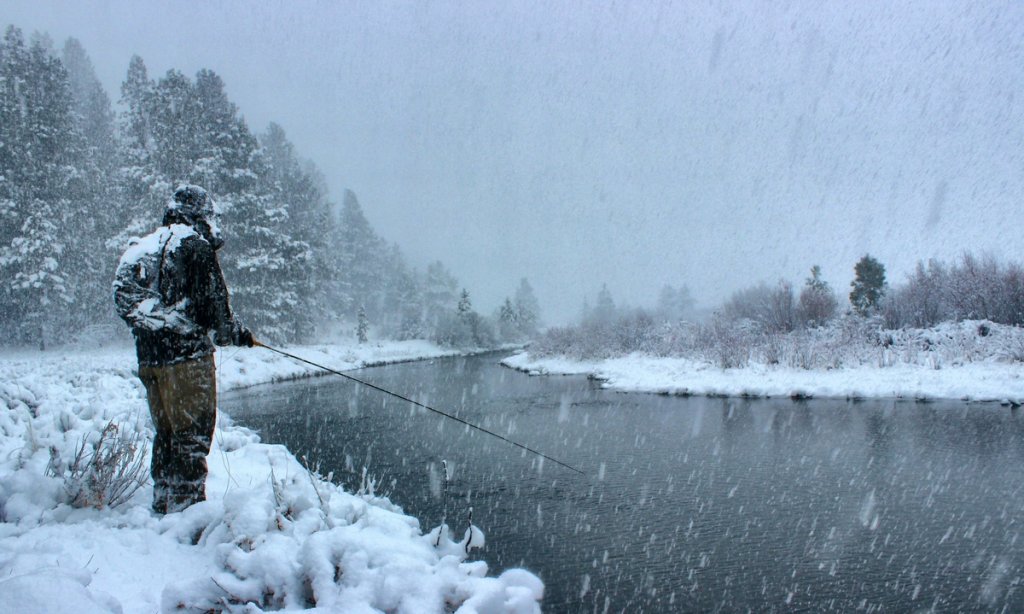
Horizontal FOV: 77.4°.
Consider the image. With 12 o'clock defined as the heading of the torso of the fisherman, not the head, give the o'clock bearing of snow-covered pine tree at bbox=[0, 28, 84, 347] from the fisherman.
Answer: The snow-covered pine tree is roughly at 10 o'clock from the fisherman.

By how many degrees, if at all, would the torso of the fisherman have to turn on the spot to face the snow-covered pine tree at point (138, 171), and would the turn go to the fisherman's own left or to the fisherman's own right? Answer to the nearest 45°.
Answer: approximately 45° to the fisherman's own left

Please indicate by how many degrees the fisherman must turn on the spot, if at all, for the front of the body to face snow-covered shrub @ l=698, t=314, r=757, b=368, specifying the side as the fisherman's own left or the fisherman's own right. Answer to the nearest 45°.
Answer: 0° — they already face it

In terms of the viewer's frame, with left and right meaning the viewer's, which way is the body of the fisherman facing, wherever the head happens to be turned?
facing away from the viewer and to the right of the viewer

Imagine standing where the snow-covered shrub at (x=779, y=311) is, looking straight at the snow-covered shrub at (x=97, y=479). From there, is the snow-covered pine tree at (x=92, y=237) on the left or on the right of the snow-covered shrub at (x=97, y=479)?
right

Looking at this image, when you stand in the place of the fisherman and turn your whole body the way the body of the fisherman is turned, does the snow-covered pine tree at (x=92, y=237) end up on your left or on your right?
on your left
